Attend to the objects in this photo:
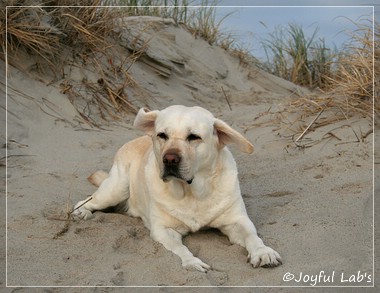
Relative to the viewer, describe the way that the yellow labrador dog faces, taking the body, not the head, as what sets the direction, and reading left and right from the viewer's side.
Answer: facing the viewer and to the right of the viewer
